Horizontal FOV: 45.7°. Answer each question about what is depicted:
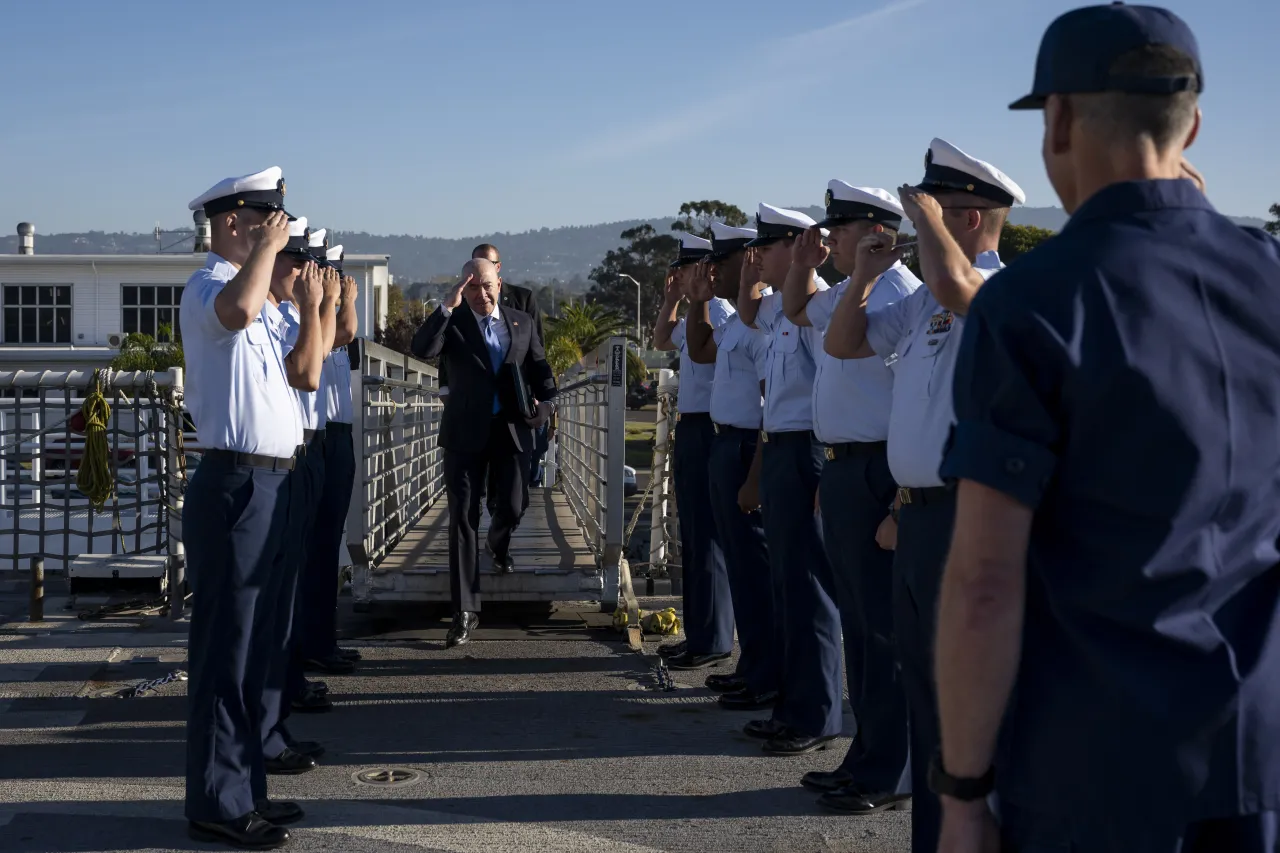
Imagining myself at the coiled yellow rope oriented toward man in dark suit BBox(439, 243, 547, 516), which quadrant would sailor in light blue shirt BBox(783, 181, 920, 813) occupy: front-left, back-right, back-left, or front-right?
front-right

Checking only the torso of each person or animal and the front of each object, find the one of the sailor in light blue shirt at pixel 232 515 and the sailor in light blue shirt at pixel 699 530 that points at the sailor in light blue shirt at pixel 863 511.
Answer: the sailor in light blue shirt at pixel 232 515

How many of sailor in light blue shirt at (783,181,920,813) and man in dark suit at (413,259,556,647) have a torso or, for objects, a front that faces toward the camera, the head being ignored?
1

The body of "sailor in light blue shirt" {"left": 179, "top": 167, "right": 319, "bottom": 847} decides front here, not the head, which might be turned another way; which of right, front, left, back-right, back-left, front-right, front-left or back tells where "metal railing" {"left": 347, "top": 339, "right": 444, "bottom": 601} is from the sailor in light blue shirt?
left

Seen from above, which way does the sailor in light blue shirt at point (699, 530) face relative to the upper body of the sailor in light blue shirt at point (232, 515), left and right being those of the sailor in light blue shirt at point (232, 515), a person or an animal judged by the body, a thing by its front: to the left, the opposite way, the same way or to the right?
the opposite way

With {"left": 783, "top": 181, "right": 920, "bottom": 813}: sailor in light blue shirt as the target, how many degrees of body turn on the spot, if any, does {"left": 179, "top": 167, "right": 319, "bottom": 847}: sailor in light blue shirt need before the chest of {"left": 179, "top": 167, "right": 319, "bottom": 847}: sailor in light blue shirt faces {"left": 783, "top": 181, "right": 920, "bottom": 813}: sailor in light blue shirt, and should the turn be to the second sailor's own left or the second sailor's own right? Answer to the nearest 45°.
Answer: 0° — they already face them

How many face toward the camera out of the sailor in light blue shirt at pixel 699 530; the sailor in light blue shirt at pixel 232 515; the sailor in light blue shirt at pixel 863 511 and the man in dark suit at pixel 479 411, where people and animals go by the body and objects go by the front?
1

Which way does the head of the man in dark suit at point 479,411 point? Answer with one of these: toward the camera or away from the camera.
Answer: toward the camera

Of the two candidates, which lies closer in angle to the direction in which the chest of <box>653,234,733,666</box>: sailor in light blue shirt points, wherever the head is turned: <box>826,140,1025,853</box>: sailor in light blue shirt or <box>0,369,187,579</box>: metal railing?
the metal railing

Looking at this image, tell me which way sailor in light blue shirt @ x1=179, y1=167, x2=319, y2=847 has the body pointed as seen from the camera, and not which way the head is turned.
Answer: to the viewer's right

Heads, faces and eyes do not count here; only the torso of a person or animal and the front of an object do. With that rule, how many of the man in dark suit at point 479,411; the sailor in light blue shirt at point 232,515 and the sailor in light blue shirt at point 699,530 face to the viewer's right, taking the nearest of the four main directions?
1

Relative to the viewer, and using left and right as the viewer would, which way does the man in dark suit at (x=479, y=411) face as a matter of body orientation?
facing the viewer

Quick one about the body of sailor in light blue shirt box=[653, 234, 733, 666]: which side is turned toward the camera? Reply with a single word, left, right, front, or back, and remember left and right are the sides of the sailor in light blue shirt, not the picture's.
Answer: left

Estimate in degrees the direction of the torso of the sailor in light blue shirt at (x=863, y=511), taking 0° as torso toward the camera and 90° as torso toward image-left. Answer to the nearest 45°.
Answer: approximately 90°
